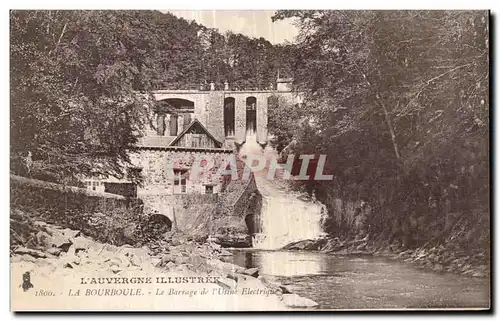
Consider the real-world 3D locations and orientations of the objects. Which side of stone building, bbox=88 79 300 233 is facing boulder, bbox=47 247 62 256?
front

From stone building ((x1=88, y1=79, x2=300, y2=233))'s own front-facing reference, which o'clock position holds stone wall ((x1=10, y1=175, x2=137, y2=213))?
The stone wall is roughly at 3 o'clock from the stone building.

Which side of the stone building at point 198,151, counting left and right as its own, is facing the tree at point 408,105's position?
left

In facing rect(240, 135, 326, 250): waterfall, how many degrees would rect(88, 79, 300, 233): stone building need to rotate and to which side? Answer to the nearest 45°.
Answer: approximately 90° to its left

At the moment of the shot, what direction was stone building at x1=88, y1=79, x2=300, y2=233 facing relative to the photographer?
facing the viewer

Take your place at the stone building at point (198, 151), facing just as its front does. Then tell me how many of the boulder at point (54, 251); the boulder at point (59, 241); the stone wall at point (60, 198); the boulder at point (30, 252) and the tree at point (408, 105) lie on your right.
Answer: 4
